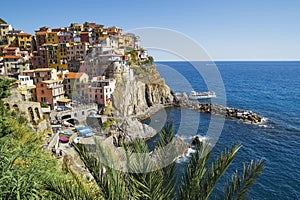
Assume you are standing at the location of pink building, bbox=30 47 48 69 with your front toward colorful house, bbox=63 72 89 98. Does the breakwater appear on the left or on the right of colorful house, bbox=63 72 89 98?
left

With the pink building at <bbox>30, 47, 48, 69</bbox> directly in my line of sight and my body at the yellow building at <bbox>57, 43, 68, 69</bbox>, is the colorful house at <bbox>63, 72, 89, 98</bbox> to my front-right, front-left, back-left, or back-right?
back-left
